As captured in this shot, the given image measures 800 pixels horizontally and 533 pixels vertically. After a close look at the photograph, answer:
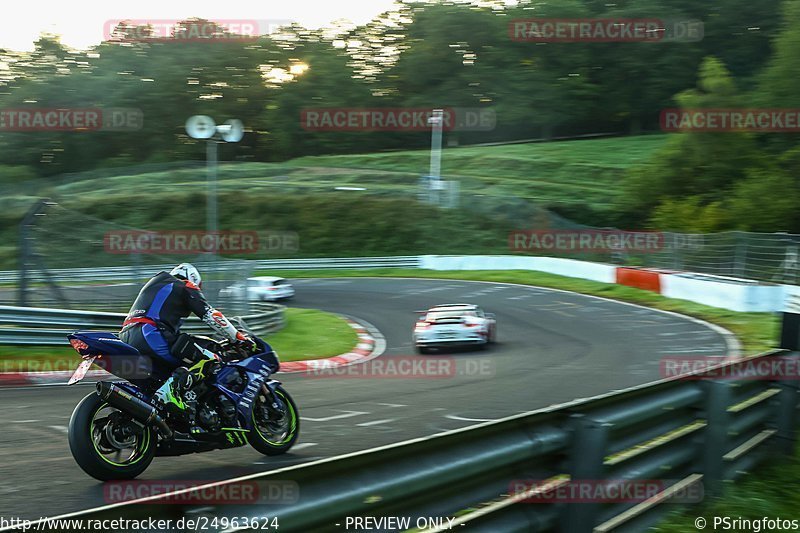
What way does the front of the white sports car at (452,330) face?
away from the camera

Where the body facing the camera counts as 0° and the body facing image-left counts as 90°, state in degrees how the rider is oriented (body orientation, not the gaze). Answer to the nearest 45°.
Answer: approximately 225°

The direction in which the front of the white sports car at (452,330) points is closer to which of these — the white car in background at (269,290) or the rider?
the white car in background

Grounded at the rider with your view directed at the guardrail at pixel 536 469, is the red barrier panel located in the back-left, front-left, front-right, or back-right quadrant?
back-left

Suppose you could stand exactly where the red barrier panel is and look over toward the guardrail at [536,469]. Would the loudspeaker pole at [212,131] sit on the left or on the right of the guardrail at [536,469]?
right

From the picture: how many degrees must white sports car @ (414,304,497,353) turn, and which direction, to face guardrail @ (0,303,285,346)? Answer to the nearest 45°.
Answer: approximately 135° to its left

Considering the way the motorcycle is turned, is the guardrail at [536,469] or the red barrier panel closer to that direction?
the red barrier panel

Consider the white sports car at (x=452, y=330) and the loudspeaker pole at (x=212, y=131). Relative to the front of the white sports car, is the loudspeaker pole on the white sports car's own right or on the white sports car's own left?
on the white sports car's own left

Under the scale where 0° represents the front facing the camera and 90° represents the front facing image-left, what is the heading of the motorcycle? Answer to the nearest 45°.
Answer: approximately 225°

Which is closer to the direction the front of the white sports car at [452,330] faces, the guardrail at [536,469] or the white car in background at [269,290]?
the white car in background
